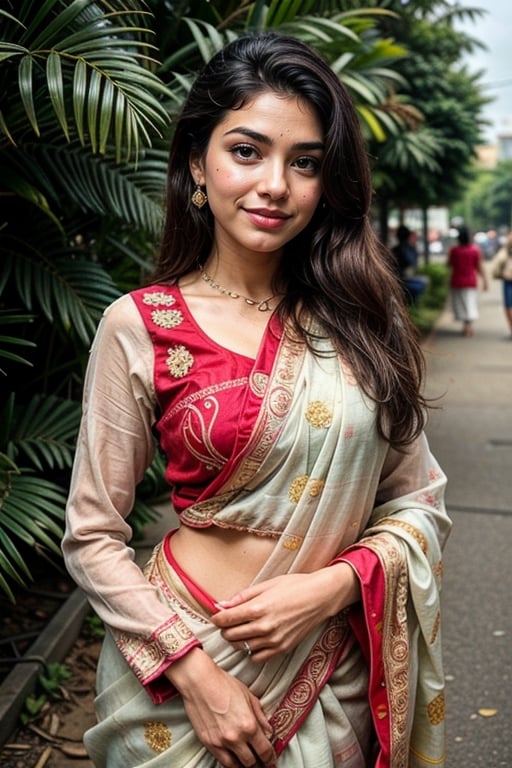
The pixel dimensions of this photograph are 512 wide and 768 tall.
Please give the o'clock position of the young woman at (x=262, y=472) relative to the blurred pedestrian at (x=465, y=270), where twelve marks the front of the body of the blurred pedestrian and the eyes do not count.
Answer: The young woman is roughly at 6 o'clock from the blurred pedestrian.

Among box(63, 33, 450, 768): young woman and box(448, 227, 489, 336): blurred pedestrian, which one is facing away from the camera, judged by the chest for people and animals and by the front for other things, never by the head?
the blurred pedestrian

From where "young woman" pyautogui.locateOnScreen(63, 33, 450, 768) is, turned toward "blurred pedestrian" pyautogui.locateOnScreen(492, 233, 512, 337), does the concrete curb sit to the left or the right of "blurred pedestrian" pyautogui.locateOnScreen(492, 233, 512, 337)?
left

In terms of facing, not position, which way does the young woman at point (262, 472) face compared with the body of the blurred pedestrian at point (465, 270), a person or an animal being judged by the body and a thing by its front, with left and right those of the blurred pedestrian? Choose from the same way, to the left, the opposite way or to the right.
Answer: the opposite way

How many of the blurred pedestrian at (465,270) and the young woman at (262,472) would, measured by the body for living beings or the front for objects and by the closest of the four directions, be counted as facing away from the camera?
1

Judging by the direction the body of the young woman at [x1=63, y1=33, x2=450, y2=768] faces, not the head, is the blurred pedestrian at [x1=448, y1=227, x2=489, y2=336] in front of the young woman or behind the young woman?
behind

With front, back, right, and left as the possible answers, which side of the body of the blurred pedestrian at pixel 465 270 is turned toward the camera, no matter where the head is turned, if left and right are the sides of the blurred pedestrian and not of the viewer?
back

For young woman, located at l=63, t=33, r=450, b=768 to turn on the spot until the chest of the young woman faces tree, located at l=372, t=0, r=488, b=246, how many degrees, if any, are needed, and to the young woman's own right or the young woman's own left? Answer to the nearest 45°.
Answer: approximately 180°

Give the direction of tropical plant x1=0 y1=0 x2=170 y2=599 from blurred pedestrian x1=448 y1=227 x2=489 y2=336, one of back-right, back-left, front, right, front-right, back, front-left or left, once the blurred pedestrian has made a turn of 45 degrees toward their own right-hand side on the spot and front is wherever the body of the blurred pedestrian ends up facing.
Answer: back-right

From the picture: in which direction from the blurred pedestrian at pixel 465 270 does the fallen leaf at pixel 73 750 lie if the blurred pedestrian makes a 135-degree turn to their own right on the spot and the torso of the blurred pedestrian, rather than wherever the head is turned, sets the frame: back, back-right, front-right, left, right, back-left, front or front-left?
front-right
